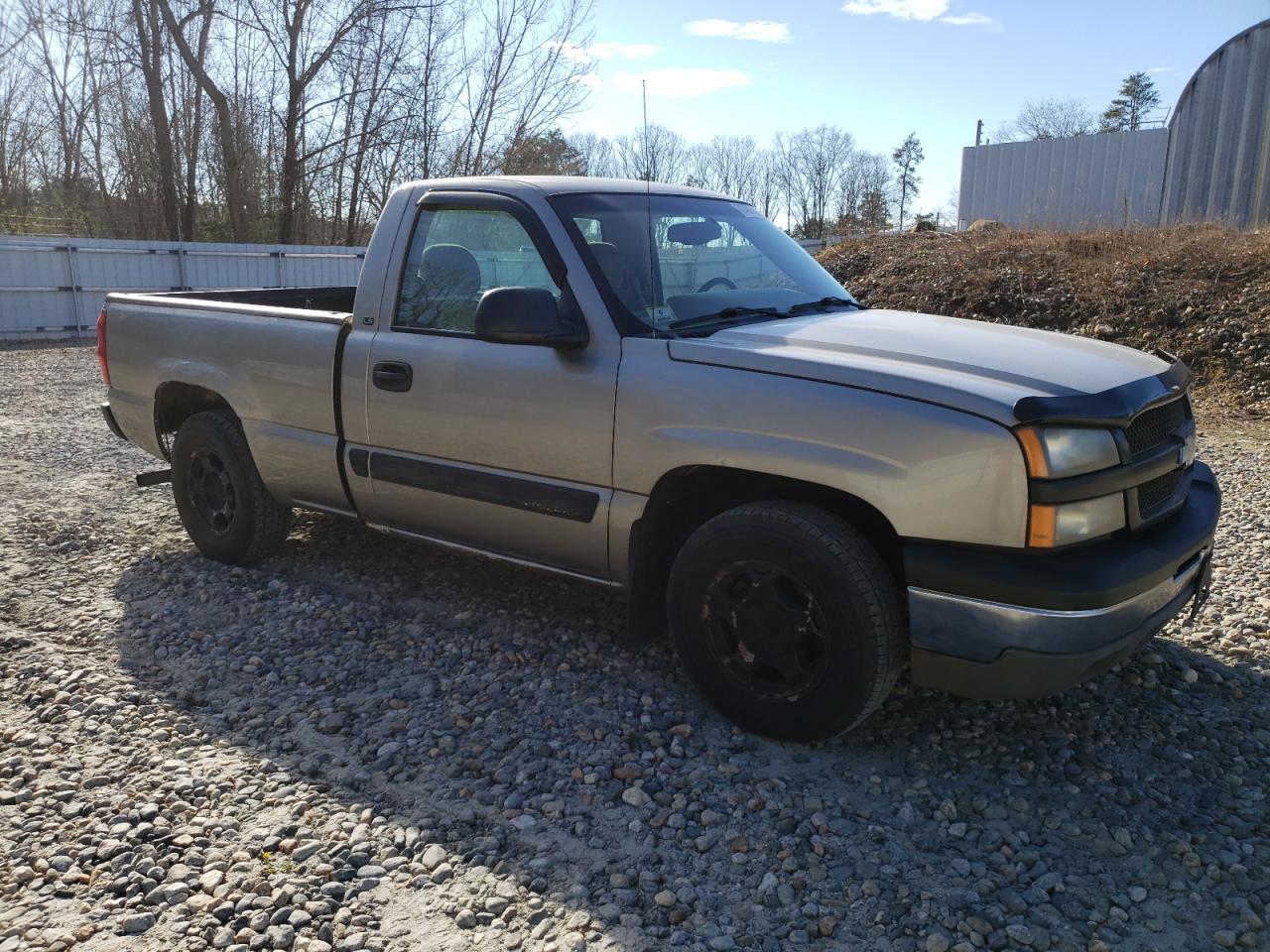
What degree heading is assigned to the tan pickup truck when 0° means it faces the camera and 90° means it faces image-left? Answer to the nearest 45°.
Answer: approximately 315°

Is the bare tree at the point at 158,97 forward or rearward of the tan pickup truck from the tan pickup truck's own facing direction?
rearward

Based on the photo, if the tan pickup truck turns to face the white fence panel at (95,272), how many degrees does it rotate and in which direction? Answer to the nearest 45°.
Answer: approximately 180°

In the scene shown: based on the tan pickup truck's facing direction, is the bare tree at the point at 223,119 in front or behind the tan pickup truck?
behind
